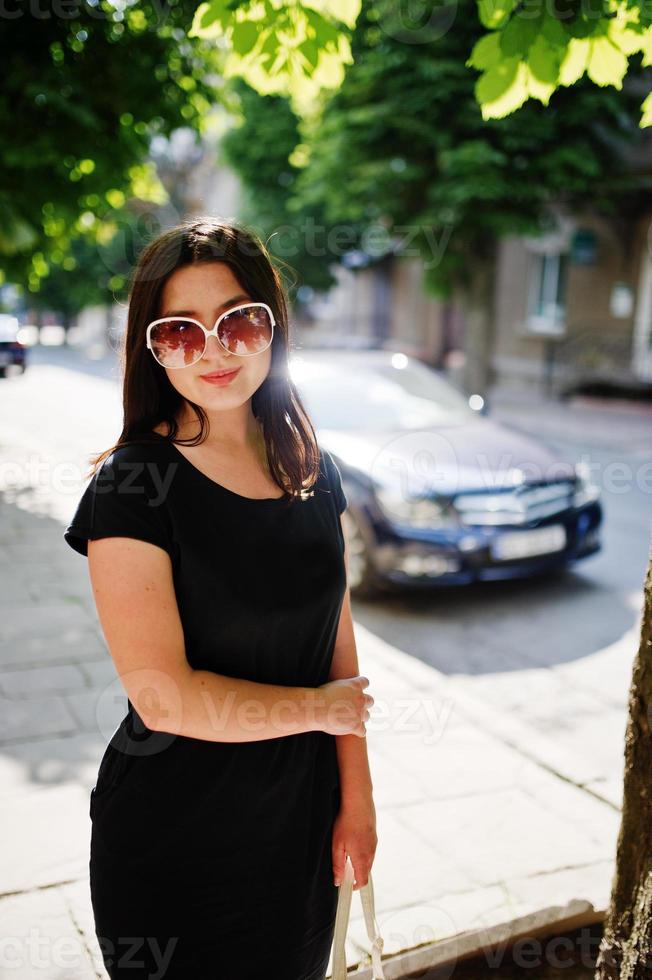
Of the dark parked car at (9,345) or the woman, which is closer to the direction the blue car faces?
the woman

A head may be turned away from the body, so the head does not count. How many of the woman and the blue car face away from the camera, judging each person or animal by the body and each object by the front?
0

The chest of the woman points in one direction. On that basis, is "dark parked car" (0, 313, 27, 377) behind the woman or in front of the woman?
behind

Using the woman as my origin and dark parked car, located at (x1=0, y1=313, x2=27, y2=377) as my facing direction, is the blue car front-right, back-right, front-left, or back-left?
front-right

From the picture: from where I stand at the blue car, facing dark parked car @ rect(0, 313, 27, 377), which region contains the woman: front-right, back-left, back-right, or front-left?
back-left

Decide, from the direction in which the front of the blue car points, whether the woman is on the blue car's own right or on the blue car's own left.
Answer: on the blue car's own right

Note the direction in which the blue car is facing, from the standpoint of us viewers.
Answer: facing the viewer and to the right of the viewer

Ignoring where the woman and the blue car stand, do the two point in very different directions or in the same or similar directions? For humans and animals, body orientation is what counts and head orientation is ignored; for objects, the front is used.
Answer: same or similar directions

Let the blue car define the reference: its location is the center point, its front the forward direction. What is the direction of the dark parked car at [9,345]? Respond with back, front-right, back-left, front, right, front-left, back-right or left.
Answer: back

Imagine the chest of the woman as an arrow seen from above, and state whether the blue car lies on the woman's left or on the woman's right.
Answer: on the woman's left

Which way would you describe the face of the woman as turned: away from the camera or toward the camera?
toward the camera

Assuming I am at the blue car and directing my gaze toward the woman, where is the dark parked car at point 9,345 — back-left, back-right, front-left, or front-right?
back-right
